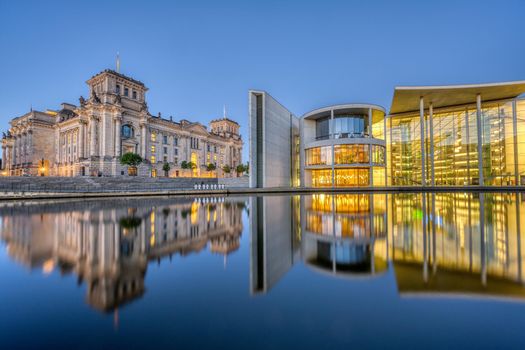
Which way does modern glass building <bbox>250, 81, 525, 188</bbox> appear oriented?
toward the camera
